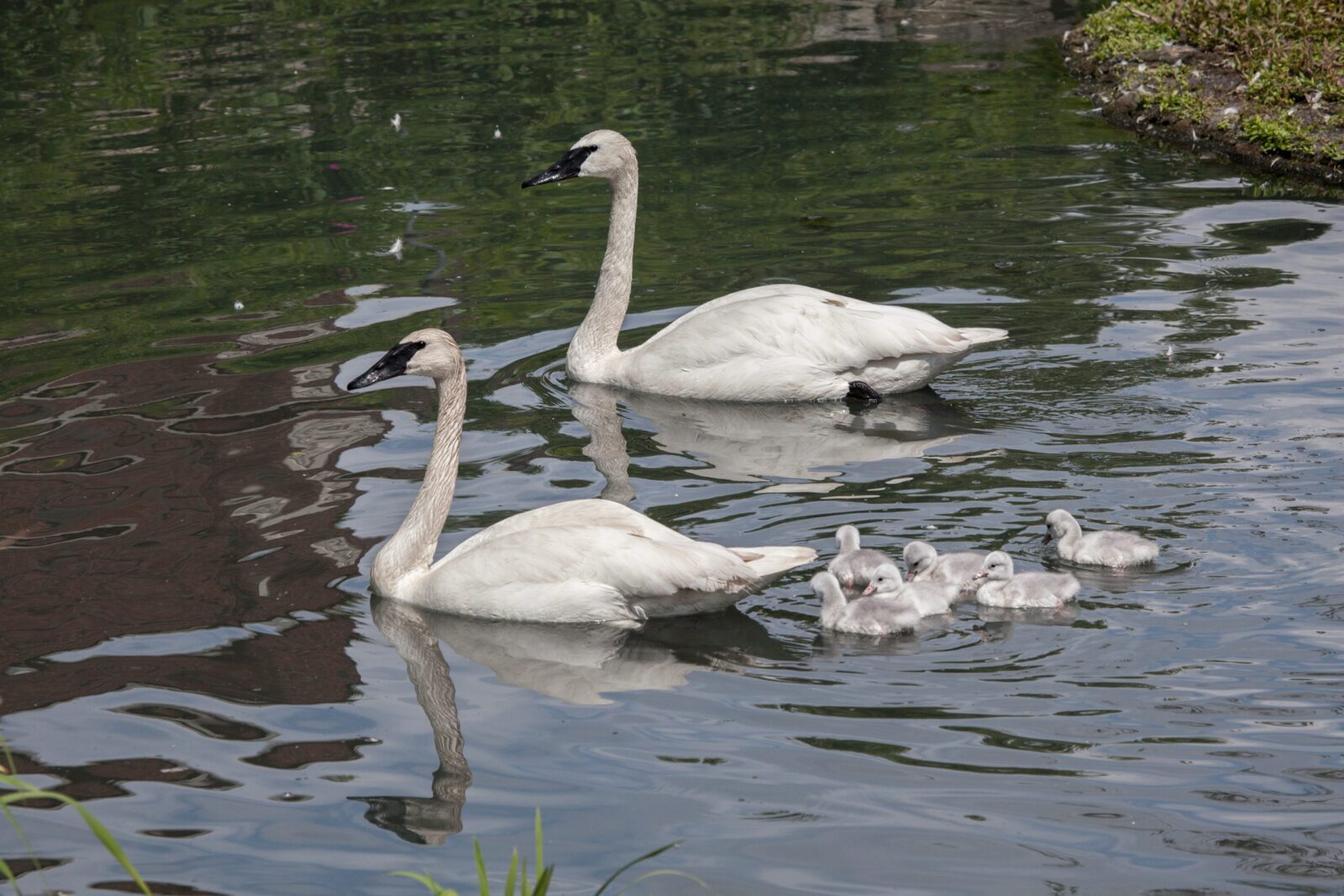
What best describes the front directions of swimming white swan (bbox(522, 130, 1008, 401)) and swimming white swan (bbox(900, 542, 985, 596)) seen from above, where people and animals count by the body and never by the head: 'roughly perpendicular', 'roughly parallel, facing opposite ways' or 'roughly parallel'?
roughly parallel

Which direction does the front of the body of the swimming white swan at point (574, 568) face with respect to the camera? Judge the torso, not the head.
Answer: to the viewer's left

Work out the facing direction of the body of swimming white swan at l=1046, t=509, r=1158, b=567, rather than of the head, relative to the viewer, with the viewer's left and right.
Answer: facing to the left of the viewer

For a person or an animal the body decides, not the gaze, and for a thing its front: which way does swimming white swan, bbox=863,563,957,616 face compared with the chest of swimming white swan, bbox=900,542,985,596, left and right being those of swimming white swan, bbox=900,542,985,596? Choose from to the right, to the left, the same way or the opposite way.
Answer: the same way

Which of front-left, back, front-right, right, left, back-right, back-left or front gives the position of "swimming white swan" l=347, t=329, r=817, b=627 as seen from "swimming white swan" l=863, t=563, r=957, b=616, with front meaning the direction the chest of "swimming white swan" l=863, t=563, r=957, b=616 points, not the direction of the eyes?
front

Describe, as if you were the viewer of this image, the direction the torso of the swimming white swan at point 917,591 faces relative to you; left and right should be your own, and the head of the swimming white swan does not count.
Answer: facing to the left of the viewer

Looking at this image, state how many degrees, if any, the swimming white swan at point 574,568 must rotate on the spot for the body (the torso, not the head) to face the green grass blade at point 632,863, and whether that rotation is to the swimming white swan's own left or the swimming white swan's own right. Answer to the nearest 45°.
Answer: approximately 90° to the swimming white swan's own left

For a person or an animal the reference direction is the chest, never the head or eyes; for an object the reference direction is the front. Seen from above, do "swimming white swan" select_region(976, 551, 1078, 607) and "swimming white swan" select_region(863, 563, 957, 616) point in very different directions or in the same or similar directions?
same or similar directions

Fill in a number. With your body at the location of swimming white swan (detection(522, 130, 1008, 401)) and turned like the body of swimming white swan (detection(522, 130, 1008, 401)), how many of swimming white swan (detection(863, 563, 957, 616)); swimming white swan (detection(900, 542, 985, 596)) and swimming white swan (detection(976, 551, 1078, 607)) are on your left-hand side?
3

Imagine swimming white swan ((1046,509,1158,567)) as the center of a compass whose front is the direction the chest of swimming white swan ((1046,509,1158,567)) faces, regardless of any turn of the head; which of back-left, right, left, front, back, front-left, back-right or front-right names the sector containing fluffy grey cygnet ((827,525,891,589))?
front

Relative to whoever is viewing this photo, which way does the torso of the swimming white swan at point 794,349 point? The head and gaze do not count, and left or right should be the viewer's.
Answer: facing to the left of the viewer

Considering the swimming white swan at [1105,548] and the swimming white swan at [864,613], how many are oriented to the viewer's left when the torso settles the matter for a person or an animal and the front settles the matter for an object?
2

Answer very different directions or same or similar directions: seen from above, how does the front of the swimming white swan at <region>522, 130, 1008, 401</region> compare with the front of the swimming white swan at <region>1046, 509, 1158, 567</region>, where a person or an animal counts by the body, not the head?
same or similar directions

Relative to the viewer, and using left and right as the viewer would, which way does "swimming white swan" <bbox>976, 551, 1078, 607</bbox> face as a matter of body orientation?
facing to the left of the viewer

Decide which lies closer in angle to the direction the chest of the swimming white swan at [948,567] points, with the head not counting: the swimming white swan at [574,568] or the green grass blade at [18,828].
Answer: the swimming white swan

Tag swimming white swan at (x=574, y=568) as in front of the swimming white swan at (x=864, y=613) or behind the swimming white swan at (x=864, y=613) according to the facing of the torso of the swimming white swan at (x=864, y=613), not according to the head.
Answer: in front

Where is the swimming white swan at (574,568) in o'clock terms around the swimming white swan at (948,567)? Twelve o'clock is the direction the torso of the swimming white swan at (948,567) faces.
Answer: the swimming white swan at (574,568) is roughly at 12 o'clock from the swimming white swan at (948,567).
